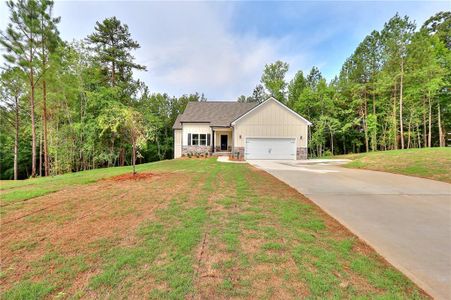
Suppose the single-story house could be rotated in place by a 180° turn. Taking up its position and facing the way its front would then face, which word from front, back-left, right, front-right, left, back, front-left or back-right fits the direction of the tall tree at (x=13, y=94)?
left

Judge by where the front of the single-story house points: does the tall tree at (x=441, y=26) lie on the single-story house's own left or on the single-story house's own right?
on the single-story house's own left

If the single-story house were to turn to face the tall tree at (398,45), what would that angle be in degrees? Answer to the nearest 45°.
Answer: approximately 90° to its left

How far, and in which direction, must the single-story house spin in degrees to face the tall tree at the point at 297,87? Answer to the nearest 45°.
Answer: approximately 135° to its left

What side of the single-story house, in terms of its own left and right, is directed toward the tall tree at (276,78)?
back

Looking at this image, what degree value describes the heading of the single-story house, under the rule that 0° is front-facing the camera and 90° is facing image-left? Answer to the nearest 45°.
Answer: approximately 0°

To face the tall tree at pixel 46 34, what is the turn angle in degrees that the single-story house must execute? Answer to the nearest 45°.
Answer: approximately 45° to its right

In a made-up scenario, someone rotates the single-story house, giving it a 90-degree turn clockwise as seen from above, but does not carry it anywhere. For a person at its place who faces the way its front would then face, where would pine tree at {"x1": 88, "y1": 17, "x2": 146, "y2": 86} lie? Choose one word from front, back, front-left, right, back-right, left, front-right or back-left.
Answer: front
